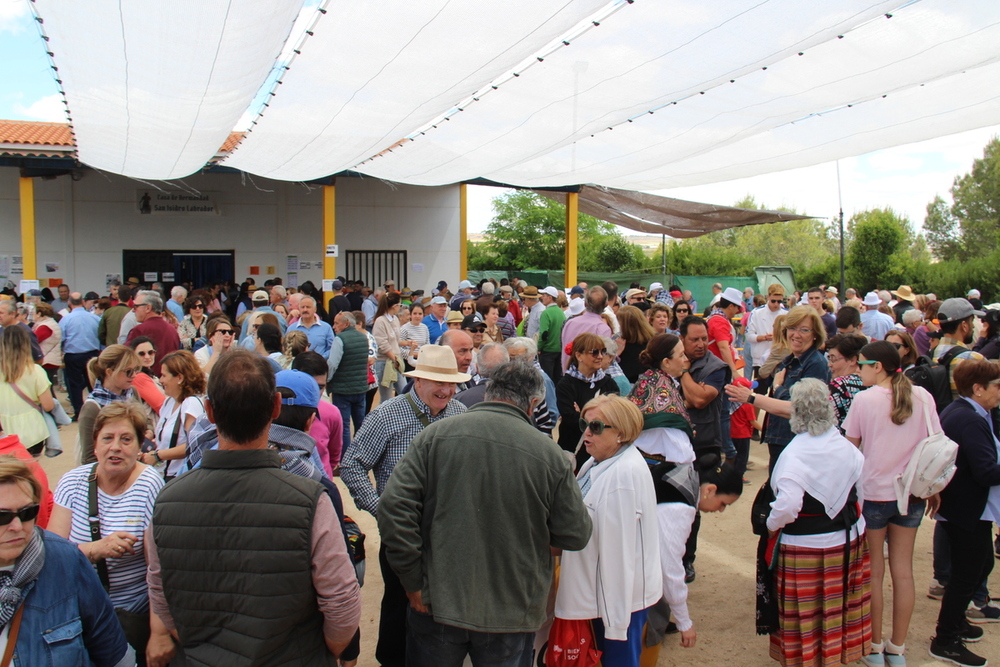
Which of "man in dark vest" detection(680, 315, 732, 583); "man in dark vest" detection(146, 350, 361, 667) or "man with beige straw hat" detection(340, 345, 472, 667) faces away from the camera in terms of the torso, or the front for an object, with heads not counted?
"man in dark vest" detection(146, 350, 361, 667)

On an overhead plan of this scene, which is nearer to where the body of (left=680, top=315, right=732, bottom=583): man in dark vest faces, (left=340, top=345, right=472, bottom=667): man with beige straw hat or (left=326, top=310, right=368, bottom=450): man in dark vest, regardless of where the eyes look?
the man with beige straw hat

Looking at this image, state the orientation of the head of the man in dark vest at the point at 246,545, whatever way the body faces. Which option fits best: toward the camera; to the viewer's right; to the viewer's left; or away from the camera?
away from the camera

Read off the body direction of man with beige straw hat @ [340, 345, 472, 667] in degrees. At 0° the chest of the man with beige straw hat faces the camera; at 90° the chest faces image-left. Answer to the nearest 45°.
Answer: approximately 315°

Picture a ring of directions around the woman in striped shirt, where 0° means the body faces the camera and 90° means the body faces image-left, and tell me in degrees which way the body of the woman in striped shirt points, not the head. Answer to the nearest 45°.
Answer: approximately 0°

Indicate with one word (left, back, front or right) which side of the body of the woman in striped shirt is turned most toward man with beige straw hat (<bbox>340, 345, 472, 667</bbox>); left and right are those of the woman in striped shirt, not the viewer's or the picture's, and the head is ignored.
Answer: left

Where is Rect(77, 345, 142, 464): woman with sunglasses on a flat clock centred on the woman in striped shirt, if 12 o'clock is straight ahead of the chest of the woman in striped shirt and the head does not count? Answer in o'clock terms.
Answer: The woman with sunglasses is roughly at 6 o'clock from the woman in striped shirt.

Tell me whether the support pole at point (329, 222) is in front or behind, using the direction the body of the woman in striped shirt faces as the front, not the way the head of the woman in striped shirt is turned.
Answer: behind

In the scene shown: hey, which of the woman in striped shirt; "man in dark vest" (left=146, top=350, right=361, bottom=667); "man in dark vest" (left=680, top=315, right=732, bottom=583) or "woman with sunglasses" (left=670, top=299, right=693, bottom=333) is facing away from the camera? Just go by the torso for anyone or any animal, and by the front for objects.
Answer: "man in dark vest" (left=146, top=350, right=361, bottom=667)

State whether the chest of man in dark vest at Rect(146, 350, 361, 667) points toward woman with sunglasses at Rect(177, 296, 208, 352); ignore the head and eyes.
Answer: yes

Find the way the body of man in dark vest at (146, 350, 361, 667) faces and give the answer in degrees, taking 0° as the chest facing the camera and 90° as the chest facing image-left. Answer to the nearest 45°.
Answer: approximately 180°
